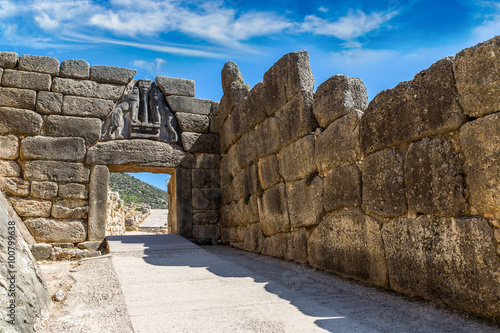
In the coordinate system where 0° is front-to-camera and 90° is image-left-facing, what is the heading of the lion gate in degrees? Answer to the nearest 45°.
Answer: approximately 0°
